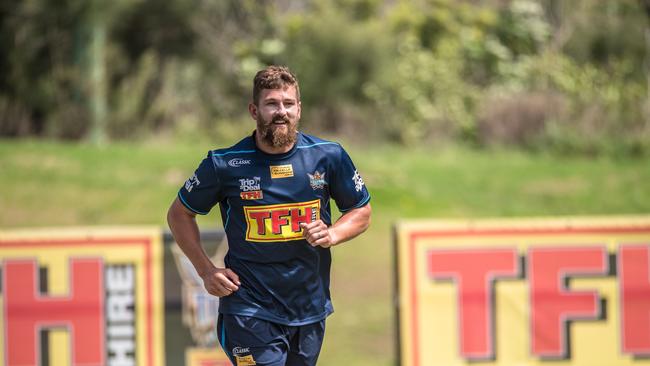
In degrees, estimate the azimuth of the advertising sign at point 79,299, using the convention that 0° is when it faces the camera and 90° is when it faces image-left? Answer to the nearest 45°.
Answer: approximately 0°

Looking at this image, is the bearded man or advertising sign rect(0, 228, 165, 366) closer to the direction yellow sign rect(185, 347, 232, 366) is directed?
the bearded man

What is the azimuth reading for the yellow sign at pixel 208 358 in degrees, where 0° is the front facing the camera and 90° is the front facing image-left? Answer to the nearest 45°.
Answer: approximately 0°

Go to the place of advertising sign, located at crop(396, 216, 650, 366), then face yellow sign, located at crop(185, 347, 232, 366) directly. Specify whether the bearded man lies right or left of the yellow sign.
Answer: left

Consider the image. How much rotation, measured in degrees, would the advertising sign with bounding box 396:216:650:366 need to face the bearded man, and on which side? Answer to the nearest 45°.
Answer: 0° — it already faces them

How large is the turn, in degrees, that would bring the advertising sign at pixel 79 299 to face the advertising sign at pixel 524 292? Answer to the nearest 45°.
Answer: approximately 90° to its left

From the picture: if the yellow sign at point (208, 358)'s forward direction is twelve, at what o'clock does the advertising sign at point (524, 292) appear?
The advertising sign is roughly at 9 o'clock from the yellow sign.

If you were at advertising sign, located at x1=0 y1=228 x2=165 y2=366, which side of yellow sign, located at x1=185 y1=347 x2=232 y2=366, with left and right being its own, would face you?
right

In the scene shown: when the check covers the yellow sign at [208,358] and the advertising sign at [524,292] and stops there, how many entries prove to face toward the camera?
2

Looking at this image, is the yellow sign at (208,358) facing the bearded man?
yes
